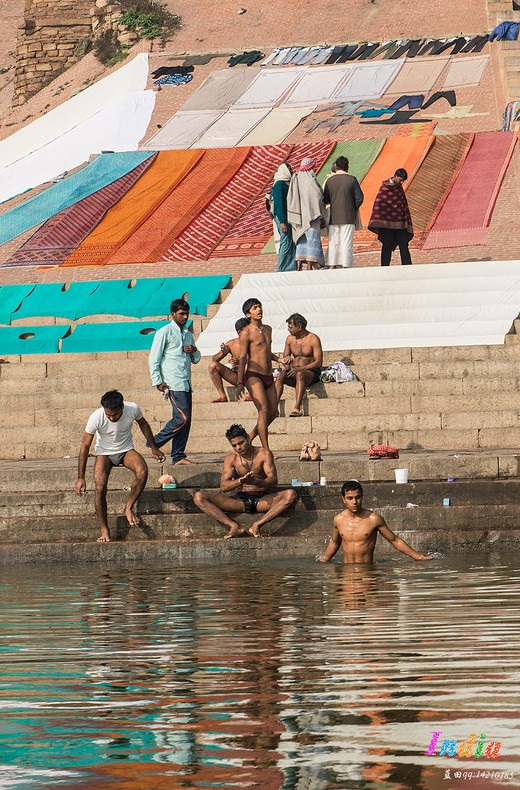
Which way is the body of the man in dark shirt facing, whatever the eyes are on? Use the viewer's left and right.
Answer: facing away from the viewer

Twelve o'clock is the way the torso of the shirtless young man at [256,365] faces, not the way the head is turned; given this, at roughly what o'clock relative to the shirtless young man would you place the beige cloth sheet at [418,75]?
The beige cloth sheet is roughly at 8 o'clock from the shirtless young man.

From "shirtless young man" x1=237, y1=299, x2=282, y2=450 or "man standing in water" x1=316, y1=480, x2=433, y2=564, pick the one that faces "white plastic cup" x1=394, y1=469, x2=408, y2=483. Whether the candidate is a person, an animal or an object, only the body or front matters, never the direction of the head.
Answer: the shirtless young man

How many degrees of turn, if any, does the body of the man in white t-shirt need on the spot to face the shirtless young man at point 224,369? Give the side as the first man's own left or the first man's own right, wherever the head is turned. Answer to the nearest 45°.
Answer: approximately 135° to the first man's own left

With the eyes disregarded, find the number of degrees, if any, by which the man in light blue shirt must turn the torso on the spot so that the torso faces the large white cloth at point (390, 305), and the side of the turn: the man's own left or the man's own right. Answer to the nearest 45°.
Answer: approximately 90° to the man's own left

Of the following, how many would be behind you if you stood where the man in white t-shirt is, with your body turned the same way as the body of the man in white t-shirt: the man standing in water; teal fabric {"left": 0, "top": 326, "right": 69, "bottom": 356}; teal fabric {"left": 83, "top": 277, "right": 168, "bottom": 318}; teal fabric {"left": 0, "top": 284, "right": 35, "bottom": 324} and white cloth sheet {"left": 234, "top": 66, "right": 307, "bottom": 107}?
4

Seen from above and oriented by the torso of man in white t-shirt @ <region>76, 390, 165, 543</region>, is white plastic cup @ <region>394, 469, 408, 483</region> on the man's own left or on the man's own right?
on the man's own left

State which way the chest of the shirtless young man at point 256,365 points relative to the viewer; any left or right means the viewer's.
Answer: facing the viewer and to the right of the viewer

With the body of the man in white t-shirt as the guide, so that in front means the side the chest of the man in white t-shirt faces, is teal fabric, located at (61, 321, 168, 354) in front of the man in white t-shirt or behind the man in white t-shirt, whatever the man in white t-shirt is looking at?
behind

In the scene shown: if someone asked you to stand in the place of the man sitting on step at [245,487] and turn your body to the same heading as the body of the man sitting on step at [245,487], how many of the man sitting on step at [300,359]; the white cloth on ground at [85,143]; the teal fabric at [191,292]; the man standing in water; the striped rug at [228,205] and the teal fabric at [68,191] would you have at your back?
5

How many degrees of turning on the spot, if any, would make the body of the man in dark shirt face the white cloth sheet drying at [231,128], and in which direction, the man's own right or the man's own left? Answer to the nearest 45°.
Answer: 0° — they already face it

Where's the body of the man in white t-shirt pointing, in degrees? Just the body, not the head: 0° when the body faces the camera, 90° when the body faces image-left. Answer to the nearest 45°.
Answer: approximately 0°

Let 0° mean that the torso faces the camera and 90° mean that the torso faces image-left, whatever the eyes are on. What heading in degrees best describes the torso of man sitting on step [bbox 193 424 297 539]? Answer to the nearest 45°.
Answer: approximately 0°
